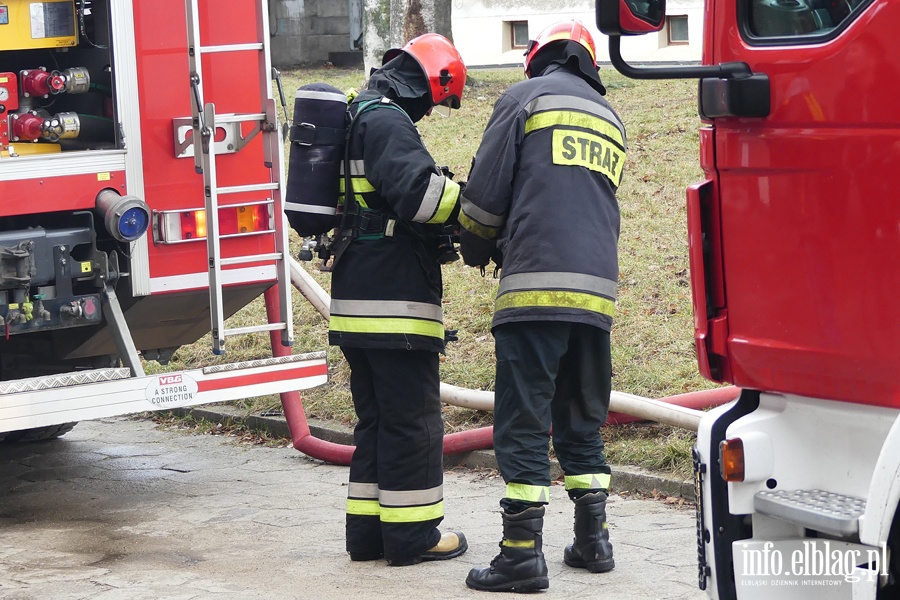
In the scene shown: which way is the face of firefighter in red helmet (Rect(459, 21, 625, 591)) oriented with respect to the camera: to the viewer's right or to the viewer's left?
to the viewer's left

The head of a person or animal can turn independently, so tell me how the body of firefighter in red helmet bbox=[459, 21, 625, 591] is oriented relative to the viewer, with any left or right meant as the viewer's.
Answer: facing away from the viewer and to the left of the viewer

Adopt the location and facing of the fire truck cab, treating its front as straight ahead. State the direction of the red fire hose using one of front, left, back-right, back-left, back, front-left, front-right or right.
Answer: front-right

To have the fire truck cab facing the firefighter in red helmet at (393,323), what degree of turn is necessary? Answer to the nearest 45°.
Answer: approximately 45° to its right

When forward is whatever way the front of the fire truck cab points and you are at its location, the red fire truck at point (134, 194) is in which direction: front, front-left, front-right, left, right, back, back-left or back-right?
front-right

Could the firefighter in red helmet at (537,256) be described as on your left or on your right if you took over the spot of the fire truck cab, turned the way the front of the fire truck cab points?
on your right

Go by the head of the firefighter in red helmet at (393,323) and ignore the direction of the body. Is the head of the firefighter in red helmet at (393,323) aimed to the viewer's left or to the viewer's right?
to the viewer's right
